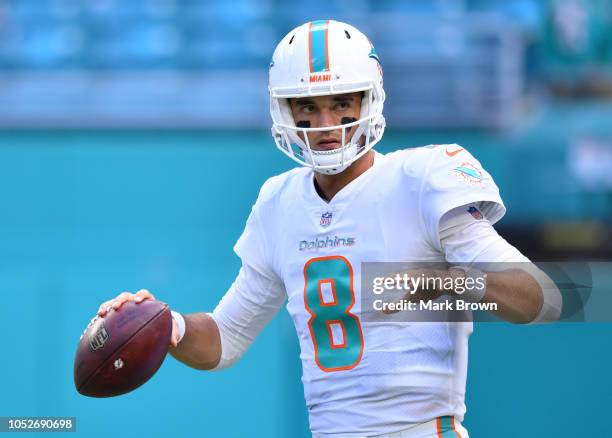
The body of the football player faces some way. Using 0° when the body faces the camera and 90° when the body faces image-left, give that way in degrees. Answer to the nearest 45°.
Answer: approximately 45°
